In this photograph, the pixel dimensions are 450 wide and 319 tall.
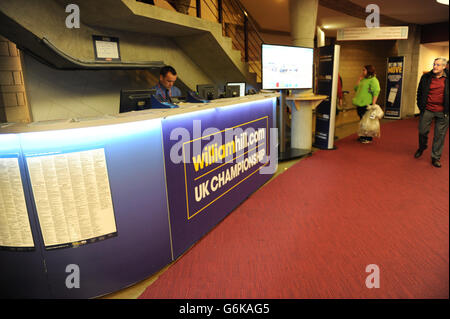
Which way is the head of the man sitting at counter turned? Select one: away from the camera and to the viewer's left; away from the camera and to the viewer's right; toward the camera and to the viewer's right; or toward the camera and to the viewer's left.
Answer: toward the camera and to the viewer's right

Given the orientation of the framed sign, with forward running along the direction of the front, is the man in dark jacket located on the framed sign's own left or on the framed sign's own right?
on the framed sign's own left

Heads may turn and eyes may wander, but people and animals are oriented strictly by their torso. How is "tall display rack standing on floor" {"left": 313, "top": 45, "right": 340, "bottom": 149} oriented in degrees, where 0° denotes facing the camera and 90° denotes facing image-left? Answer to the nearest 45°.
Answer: approximately 45°

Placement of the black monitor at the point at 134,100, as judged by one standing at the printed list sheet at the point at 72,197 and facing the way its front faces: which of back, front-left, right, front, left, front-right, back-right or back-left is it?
back-left

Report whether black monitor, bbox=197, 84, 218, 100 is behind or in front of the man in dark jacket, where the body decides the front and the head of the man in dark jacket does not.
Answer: in front

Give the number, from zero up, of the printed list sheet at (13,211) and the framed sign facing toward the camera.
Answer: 2

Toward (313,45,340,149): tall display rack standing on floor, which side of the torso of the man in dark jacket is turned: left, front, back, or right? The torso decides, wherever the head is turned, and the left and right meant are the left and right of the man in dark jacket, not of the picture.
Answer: right

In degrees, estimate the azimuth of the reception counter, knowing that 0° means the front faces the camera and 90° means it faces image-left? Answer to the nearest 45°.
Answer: approximately 315°

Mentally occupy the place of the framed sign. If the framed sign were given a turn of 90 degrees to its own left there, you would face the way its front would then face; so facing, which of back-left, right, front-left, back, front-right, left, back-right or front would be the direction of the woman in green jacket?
front

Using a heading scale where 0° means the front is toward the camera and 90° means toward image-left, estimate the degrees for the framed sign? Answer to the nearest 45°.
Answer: approximately 0°

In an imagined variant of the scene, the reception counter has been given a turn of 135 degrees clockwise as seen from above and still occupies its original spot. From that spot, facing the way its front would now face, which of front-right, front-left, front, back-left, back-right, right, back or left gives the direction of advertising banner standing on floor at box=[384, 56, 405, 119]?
back-right

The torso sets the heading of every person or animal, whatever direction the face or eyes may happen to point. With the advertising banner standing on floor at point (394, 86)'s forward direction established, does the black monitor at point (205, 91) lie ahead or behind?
ahead
